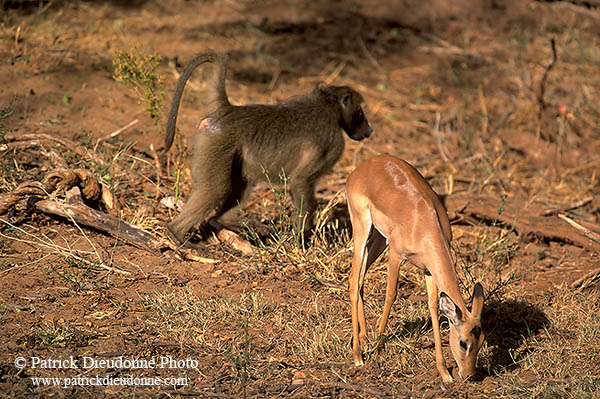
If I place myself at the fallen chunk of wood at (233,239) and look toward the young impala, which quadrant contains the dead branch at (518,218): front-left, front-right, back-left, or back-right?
front-left

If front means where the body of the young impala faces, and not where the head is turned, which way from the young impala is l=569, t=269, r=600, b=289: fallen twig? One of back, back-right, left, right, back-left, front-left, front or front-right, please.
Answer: left

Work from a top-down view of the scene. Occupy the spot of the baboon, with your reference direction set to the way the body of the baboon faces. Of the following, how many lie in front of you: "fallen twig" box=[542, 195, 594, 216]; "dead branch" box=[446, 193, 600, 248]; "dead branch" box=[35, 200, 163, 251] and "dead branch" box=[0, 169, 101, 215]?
2

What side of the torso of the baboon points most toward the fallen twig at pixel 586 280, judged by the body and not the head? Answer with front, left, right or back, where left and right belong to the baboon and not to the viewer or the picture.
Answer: front

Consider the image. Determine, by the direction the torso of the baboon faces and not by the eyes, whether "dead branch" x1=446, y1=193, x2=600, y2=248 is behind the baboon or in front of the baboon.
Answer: in front

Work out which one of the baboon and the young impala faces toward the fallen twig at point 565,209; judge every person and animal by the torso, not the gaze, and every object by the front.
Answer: the baboon

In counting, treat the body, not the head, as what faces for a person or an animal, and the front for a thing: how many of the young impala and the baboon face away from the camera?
0

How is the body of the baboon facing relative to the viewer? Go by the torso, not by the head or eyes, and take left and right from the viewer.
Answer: facing to the right of the viewer

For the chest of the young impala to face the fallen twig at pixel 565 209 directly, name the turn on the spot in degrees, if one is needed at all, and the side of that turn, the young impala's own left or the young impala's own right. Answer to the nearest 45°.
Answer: approximately 90° to the young impala's own left

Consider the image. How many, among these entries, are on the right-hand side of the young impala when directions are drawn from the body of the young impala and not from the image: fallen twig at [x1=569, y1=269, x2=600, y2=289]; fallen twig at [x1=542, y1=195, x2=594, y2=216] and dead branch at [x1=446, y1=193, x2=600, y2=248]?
0

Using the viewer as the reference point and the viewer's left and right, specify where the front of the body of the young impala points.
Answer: facing the viewer and to the right of the viewer
